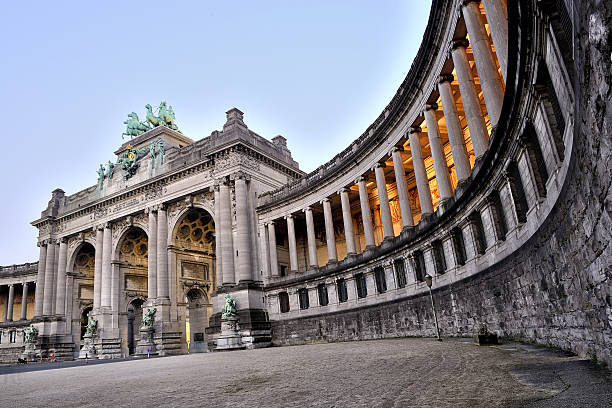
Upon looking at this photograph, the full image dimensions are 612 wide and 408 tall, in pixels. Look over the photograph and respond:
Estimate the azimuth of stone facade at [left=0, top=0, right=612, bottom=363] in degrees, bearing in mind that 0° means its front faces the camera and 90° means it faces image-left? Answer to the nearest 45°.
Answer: approximately 45°

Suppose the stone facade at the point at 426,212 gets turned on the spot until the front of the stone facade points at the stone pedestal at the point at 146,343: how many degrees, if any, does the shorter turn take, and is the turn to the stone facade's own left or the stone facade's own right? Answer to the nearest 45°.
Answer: approximately 90° to the stone facade's own right
